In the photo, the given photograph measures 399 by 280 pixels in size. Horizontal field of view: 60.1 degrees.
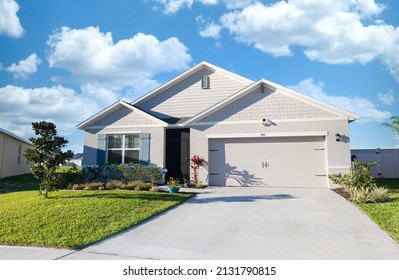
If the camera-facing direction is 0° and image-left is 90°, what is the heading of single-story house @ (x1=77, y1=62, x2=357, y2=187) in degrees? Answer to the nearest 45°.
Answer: approximately 0°

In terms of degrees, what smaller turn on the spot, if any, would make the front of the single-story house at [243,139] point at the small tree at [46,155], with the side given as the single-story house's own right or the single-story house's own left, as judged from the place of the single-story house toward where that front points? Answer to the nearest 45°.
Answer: approximately 45° to the single-story house's own right

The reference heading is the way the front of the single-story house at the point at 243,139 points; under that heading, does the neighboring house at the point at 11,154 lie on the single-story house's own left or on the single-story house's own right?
on the single-story house's own right
